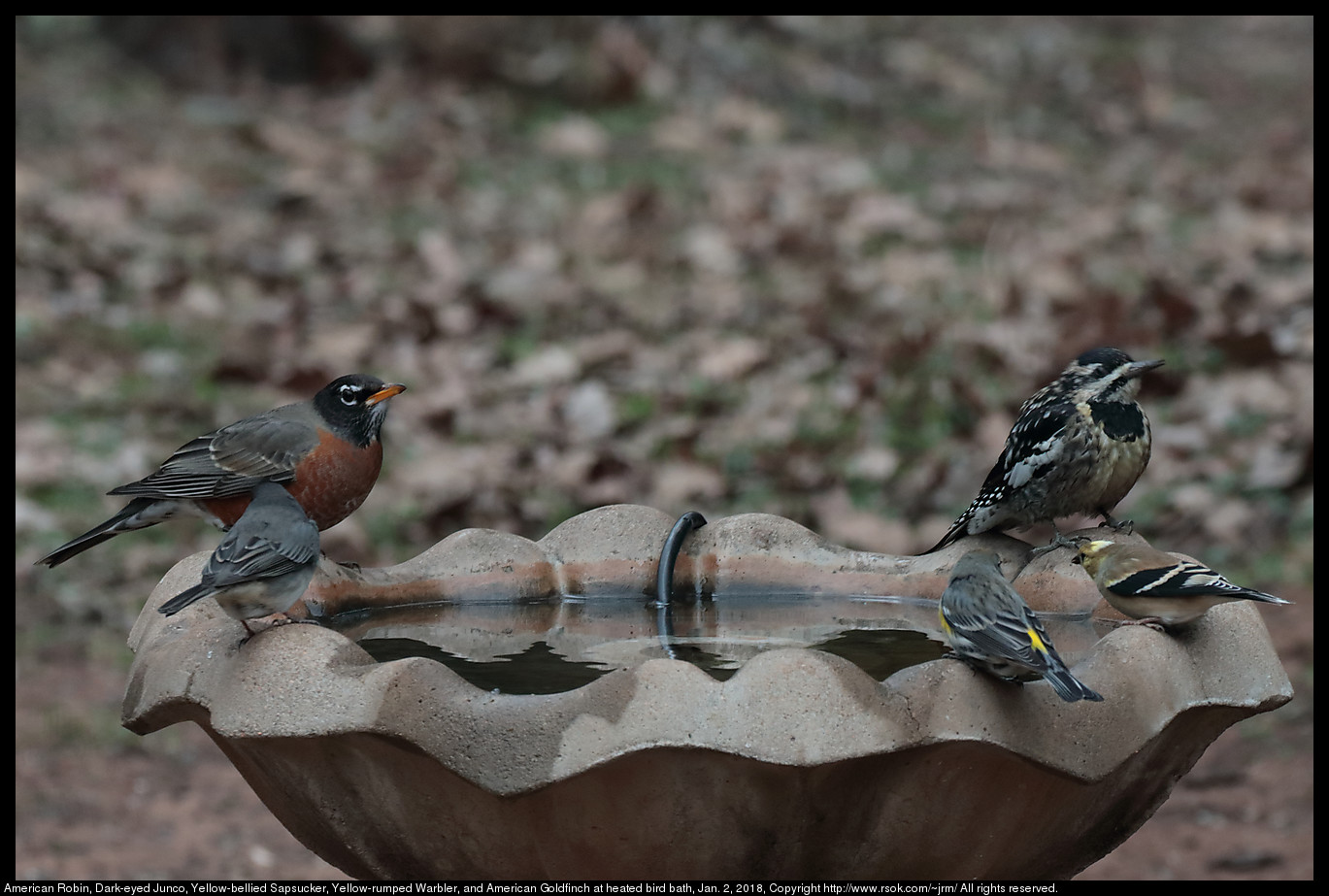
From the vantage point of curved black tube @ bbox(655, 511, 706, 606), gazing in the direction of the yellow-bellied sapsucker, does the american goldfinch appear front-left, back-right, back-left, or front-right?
front-right

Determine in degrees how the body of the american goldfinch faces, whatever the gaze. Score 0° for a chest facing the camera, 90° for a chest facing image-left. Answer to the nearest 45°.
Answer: approximately 90°

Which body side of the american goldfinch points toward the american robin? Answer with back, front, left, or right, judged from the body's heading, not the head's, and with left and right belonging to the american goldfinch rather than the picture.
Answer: front

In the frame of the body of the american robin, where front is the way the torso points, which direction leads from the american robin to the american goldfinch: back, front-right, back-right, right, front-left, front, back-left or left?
front-right

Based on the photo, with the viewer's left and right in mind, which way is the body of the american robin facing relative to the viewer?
facing to the right of the viewer

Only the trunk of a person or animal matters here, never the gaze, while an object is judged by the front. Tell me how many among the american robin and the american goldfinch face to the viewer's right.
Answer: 1

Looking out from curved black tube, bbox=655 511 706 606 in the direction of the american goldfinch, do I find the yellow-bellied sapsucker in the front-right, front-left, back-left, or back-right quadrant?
front-left

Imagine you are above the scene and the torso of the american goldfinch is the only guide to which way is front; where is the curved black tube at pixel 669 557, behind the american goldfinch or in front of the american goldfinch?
in front
